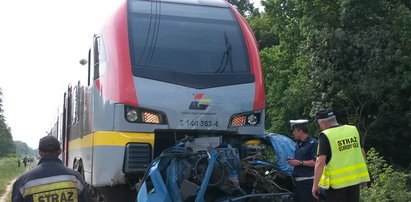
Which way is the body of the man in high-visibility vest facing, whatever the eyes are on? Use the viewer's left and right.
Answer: facing away from the viewer and to the left of the viewer

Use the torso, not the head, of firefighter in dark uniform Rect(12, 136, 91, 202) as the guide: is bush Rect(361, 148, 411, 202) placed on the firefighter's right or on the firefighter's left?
on the firefighter's right

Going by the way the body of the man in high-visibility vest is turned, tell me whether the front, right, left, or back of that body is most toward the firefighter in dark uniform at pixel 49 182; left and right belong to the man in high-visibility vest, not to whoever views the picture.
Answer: left

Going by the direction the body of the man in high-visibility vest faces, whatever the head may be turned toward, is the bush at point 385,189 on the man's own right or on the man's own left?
on the man's own right

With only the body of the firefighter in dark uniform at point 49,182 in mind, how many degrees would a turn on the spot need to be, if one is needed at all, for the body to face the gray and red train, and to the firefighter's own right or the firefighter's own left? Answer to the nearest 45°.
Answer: approximately 45° to the firefighter's own right

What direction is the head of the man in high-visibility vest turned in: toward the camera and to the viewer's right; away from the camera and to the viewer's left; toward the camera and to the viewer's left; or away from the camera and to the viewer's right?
away from the camera and to the viewer's left

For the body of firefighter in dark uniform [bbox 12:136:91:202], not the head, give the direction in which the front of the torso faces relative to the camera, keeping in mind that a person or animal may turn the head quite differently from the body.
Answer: away from the camera
